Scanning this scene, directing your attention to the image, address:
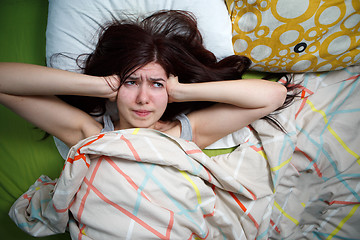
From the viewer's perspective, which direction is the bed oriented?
toward the camera
